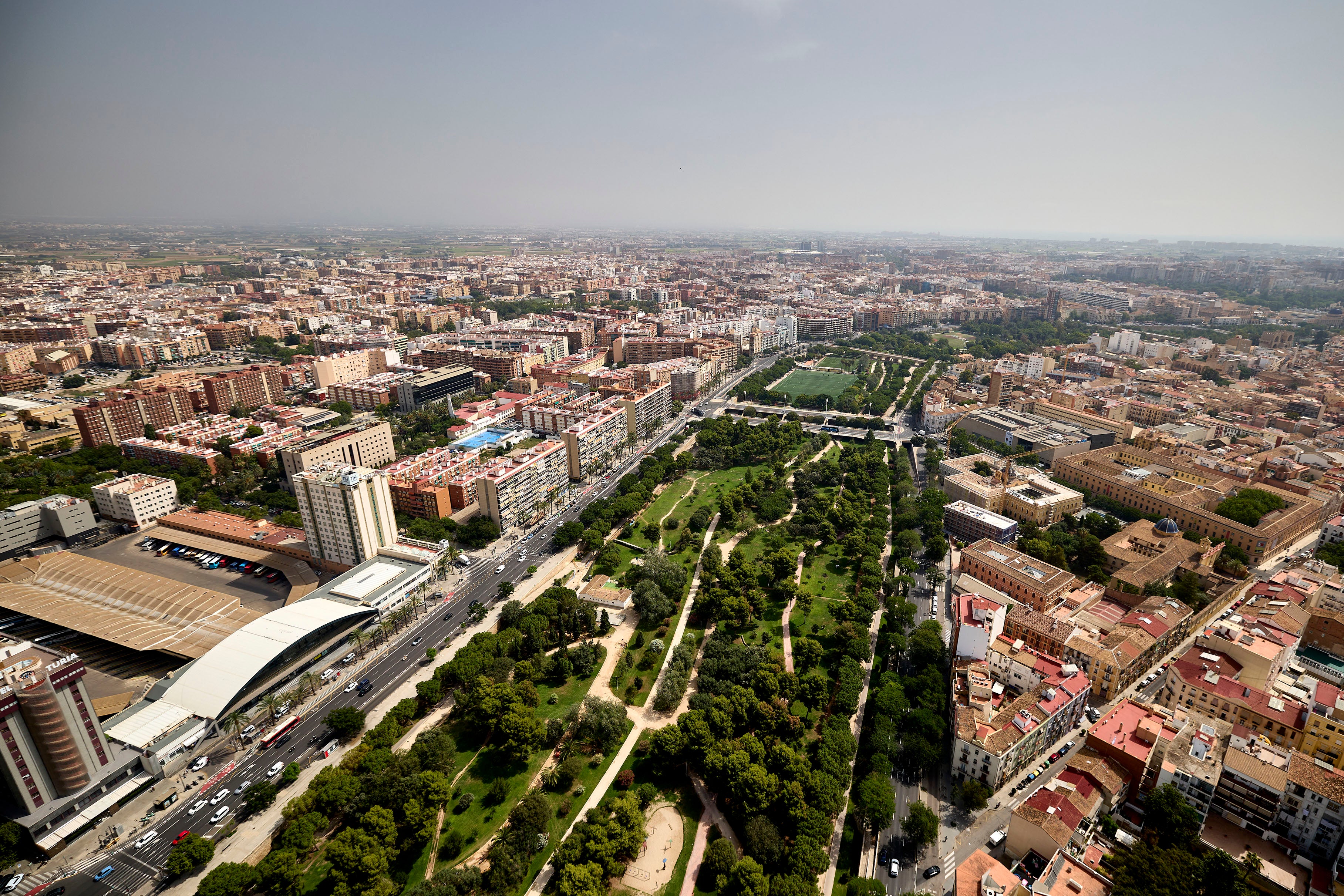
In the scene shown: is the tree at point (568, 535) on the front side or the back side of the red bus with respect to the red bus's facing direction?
on the back side

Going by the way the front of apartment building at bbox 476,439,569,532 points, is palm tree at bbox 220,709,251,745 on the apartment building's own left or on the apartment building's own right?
on the apartment building's own right

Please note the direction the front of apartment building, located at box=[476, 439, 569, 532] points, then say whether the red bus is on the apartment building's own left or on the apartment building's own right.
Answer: on the apartment building's own right

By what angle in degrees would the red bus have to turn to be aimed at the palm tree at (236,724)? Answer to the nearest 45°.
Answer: approximately 90° to its right

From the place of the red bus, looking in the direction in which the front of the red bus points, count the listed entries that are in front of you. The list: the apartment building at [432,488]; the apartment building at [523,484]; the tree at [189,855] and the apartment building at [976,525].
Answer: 1

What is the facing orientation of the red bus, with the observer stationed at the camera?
facing the viewer and to the left of the viewer

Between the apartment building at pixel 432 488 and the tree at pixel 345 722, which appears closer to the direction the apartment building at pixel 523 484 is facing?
the tree

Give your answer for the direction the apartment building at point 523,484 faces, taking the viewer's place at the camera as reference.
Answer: facing the viewer and to the right of the viewer

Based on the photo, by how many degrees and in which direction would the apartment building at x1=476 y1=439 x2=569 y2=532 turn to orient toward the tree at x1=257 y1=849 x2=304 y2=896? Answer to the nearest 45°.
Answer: approximately 45° to its right

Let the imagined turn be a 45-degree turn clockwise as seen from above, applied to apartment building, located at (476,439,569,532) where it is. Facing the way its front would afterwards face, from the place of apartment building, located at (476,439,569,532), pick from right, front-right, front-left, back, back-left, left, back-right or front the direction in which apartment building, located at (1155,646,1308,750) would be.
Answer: front-left

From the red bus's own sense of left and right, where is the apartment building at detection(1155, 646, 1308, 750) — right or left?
on its left

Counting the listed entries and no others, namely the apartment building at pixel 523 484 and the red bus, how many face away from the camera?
0

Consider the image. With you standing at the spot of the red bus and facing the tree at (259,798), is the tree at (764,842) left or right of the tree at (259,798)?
left

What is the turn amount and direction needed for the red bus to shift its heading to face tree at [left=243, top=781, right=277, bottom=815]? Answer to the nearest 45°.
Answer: approximately 45° to its left

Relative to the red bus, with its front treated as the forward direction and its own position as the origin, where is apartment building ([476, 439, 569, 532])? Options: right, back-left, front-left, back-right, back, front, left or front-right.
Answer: back

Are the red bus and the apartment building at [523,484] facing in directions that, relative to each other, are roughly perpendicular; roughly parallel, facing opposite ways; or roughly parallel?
roughly perpendicular

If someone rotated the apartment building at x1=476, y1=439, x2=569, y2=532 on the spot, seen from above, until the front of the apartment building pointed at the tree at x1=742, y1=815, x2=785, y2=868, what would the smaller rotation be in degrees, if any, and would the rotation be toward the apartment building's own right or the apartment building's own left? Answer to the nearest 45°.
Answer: approximately 45° to the apartment building's own right

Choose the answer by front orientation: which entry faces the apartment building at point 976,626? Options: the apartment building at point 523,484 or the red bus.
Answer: the apartment building at point 523,484

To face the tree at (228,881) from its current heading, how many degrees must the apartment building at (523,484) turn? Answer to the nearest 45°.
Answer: approximately 45° to its right

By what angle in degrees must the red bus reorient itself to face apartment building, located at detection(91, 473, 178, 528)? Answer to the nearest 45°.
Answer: approximately 135° to its right
